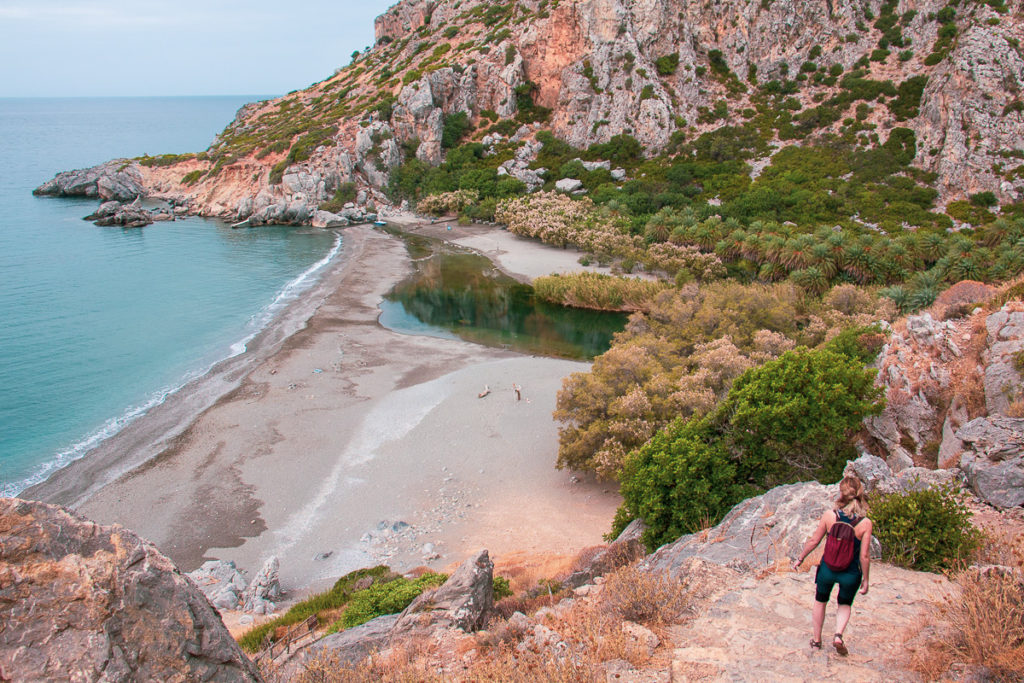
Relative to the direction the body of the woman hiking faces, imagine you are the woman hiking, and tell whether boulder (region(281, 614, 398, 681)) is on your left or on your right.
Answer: on your left

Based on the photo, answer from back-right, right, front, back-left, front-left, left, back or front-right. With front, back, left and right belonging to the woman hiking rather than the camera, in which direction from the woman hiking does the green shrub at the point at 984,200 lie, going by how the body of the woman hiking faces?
front

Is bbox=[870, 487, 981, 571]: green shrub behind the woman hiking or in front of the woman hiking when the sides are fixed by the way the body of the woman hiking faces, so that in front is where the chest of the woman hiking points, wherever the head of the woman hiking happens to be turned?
in front

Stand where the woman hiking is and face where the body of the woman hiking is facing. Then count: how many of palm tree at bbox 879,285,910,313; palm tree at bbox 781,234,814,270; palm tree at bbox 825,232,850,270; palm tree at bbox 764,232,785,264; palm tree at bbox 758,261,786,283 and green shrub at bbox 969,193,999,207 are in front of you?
6

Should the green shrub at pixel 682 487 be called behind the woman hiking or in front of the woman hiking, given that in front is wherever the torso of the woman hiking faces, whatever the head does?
in front

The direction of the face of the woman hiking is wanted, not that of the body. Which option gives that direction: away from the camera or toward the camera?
away from the camera

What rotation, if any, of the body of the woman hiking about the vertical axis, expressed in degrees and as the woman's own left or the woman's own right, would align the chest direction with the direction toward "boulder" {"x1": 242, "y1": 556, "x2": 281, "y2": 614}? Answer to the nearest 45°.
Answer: approximately 90° to the woman's own left

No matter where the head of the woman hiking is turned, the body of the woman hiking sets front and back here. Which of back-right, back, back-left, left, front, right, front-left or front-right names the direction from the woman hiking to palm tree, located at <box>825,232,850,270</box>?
front

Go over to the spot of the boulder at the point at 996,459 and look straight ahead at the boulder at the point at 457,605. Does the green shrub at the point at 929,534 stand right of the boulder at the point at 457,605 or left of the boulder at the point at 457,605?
left

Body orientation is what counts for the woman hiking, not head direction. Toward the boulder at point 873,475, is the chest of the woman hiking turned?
yes

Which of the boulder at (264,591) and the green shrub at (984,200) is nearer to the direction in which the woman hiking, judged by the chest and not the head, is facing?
the green shrub

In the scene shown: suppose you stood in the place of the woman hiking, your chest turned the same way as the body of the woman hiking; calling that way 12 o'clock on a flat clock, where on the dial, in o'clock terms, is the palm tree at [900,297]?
The palm tree is roughly at 12 o'clock from the woman hiking.

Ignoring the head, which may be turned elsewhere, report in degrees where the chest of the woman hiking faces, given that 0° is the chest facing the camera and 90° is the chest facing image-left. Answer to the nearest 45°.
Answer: approximately 180°
